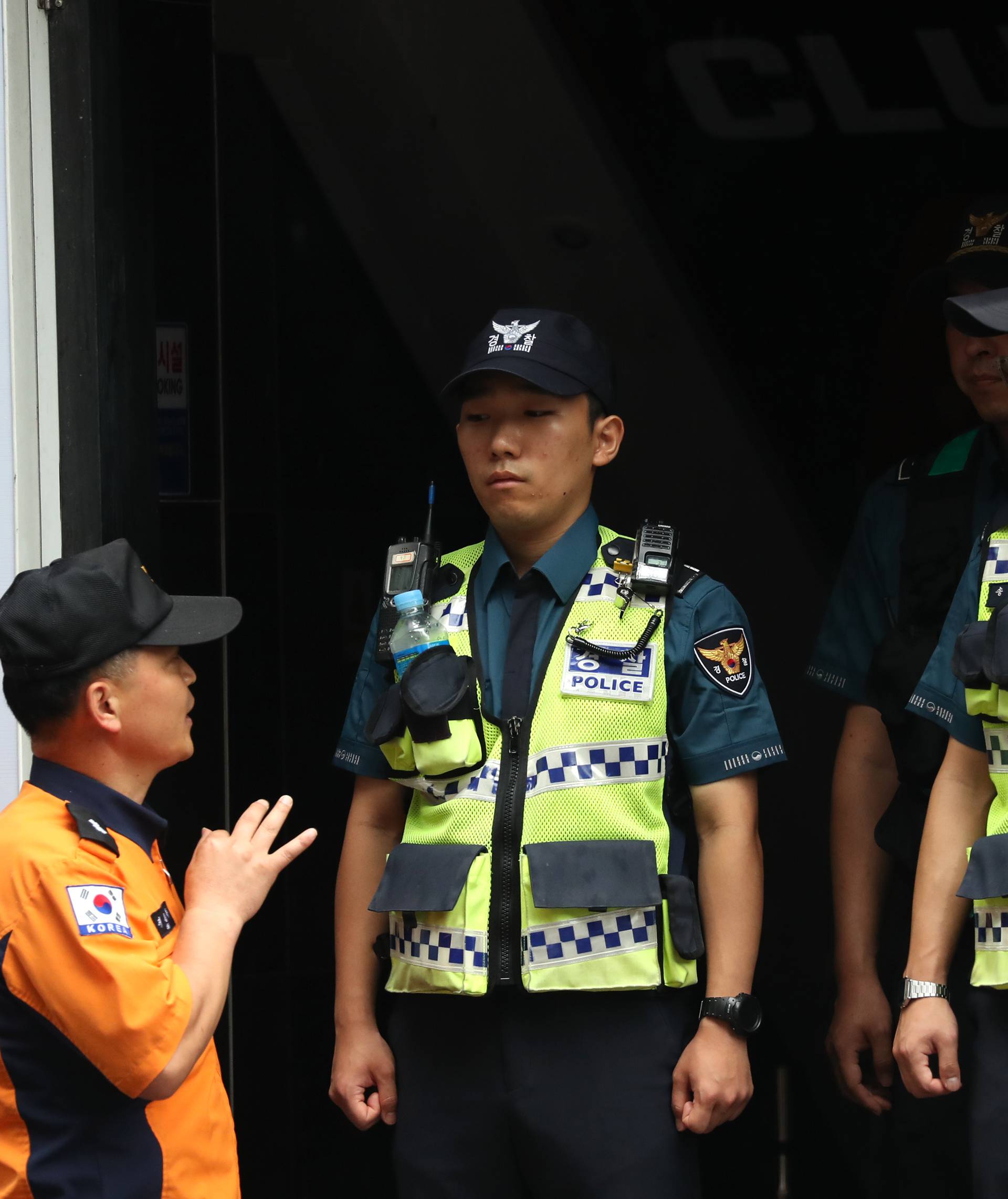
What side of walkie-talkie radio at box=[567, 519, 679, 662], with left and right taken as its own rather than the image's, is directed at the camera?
front

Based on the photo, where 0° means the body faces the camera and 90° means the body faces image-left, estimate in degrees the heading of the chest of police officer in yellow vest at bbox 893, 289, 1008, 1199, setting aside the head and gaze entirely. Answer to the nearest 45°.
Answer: approximately 45°

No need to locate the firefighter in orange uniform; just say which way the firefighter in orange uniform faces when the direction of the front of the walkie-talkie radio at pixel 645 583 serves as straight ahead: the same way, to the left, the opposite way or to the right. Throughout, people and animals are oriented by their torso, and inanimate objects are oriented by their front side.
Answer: to the left

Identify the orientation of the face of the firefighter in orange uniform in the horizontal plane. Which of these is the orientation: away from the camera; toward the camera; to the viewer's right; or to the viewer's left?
to the viewer's right

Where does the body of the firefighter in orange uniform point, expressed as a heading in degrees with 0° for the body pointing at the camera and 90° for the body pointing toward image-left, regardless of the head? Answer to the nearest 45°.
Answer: approximately 270°

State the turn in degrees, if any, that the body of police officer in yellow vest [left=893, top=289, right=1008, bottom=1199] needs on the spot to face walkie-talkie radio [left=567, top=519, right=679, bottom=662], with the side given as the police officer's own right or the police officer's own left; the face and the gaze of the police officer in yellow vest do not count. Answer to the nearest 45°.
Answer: approximately 45° to the police officer's own right

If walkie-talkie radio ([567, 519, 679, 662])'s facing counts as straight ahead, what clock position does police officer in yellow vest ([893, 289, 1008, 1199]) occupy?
The police officer in yellow vest is roughly at 10 o'clock from the walkie-talkie radio.

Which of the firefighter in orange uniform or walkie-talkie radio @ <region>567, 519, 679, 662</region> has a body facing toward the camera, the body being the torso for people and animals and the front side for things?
the walkie-talkie radio

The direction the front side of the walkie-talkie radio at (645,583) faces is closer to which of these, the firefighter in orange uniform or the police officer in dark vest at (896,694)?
the firefighter in orange uniform

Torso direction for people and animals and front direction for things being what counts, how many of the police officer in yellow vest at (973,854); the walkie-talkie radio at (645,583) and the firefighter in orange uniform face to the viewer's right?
1

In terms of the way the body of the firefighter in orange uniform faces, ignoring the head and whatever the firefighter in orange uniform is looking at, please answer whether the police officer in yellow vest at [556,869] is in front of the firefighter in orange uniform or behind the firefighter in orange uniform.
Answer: in front

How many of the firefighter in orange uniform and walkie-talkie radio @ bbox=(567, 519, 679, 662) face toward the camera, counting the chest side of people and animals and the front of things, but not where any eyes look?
1

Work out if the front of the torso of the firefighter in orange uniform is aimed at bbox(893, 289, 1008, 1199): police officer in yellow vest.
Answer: yes

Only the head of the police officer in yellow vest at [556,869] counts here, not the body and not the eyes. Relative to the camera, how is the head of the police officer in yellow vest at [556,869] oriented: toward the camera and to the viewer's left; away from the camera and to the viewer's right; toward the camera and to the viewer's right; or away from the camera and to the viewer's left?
toward the camera and to the viewer's left

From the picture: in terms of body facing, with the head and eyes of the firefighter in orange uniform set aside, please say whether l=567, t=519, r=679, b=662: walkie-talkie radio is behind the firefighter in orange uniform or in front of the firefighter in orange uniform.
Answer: in front
